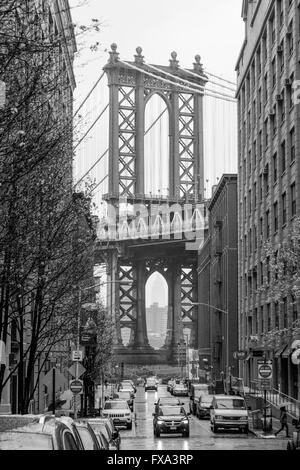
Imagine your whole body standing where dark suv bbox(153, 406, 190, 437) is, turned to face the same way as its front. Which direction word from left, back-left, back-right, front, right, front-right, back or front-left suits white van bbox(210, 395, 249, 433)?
back-left

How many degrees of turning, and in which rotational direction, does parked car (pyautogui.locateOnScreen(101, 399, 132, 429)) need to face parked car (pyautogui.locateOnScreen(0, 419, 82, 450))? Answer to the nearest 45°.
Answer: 0° — it already faces it

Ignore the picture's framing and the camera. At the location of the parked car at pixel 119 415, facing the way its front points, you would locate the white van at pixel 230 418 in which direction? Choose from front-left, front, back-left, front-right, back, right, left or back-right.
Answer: front-left

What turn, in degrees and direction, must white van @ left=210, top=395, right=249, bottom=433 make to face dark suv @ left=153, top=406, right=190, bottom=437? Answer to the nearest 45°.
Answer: approximately 45° to its right

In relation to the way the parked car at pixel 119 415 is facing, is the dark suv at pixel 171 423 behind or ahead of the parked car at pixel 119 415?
ahead

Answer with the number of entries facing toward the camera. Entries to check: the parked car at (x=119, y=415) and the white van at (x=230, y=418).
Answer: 2

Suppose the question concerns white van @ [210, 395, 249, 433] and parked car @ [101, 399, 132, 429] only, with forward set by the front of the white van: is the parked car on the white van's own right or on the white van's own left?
on the white van's own right
